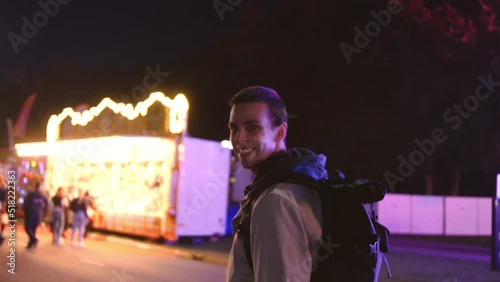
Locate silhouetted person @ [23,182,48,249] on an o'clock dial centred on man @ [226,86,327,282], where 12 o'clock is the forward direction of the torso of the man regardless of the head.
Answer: The silhouetted person is roughly at 2 o'clock from the man.

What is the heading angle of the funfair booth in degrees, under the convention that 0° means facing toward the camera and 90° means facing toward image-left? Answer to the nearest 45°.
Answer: approximately 45°

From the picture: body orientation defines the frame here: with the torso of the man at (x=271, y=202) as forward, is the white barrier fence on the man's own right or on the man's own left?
on the man's own right

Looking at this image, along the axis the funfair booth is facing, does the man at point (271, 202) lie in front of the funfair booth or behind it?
in front

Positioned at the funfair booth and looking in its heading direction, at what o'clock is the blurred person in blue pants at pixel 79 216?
The blurred person in blue pants is roughly at 12 o'clock from the funfair booth.

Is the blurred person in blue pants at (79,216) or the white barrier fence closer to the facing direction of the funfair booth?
the blurred person in blue pants

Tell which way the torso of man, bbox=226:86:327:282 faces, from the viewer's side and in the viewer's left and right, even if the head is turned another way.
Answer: facing to the left of the viewer

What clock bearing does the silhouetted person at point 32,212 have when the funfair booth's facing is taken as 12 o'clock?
The silhouetted person is roughly at 12 o'clock from the funfair booth.

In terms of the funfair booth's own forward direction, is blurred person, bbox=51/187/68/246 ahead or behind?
ahead

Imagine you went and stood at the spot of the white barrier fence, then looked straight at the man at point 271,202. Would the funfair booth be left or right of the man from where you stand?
right

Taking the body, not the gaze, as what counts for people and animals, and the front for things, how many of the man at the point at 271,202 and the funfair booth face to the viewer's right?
0
